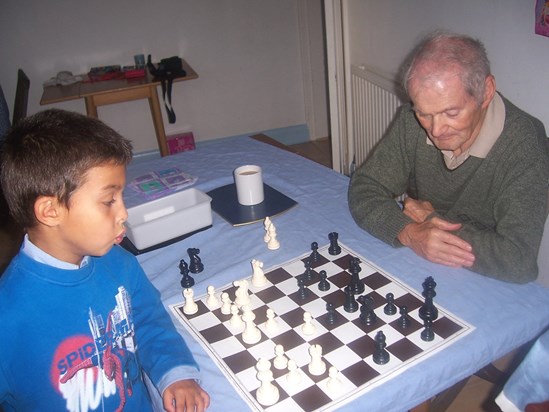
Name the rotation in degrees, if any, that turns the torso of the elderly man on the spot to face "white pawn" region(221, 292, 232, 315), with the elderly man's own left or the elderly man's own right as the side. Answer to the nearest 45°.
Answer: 0° — they already face it

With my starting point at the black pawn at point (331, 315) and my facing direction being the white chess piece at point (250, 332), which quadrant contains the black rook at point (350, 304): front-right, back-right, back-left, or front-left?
back-right

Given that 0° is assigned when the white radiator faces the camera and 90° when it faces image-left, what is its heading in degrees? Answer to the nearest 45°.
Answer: approximately 45°

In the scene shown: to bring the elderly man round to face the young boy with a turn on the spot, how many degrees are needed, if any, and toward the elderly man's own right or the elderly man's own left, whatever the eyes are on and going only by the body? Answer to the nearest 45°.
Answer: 0° — they already face them

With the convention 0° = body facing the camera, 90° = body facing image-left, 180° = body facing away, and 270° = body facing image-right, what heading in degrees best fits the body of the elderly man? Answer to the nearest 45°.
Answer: approximately 45°

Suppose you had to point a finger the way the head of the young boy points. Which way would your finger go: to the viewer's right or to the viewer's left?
to the viewer's right

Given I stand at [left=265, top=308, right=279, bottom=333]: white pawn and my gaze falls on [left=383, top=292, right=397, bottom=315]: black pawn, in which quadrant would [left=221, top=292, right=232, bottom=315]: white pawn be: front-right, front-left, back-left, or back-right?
back-left
